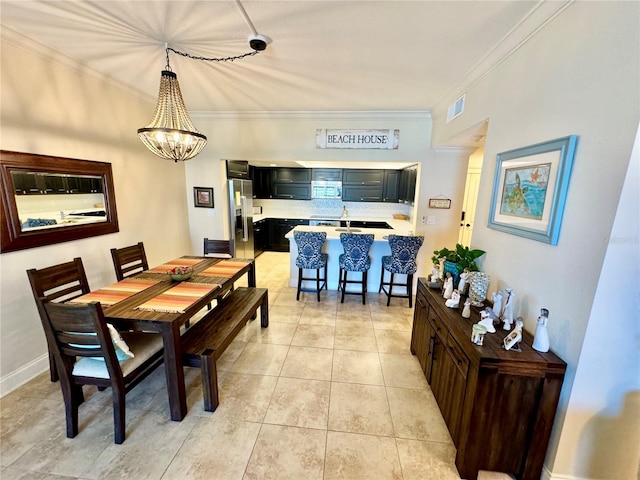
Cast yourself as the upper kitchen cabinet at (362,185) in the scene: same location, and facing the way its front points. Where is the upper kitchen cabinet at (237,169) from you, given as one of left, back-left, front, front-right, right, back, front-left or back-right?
front-right

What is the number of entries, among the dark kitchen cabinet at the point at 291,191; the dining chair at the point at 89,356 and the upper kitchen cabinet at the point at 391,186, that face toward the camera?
2

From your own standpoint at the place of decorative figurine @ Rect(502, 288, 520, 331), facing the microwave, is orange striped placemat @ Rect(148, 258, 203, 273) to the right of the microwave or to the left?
left

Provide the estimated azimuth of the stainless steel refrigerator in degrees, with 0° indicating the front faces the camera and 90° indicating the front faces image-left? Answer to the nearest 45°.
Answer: approximately 315°

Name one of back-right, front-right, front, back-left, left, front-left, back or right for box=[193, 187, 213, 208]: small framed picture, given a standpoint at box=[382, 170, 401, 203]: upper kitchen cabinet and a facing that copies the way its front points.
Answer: front-right

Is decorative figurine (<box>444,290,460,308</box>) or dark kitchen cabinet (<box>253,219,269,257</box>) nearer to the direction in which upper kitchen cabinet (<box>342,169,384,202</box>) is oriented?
the decorative figurine

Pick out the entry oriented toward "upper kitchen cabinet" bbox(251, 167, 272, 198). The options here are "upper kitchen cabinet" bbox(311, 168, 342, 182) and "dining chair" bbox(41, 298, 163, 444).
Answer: the dining chair

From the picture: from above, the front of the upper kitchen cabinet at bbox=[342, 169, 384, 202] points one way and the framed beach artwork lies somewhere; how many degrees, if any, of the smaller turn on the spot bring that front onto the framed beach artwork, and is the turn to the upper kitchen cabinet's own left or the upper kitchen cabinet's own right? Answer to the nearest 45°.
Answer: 0° — it already faces it

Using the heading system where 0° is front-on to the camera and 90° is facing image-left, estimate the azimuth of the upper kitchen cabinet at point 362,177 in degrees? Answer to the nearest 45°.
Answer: approximately 0°

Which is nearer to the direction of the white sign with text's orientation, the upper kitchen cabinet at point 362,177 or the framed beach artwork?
the framed beach artwork
